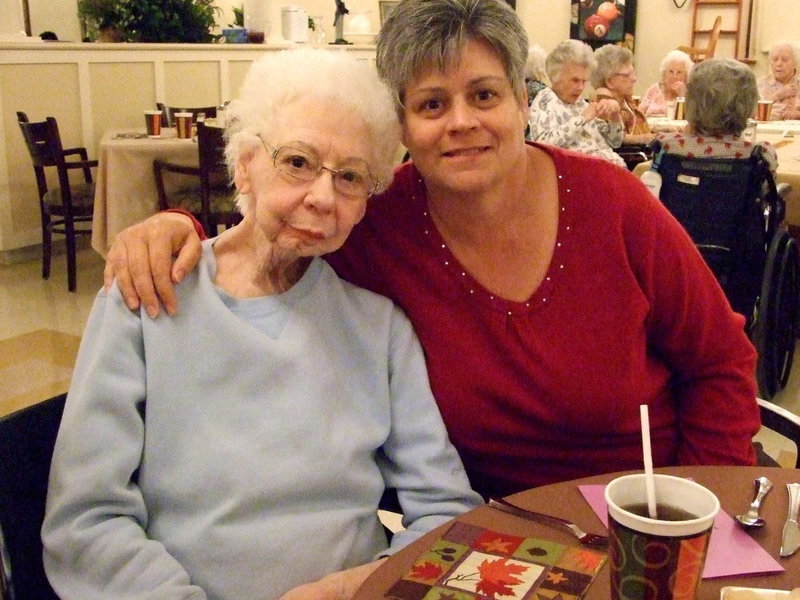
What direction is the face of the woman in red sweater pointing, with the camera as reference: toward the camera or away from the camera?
toward the camera

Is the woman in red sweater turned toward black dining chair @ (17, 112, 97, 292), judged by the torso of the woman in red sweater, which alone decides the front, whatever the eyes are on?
no

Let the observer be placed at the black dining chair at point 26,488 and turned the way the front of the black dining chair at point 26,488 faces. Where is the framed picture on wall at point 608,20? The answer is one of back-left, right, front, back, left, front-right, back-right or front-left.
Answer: left

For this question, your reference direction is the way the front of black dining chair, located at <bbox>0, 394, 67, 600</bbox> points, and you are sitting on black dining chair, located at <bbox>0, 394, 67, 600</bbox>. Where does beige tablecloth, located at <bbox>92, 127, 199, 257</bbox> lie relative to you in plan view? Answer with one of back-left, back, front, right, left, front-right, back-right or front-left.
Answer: back-left

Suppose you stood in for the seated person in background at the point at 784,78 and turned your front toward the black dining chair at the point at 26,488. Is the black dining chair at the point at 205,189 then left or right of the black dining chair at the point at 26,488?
right

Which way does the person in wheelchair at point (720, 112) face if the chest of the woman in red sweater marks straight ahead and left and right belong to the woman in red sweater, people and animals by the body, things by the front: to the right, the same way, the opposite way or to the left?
the opposite way

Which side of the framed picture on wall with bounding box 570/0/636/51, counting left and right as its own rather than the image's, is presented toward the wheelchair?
front

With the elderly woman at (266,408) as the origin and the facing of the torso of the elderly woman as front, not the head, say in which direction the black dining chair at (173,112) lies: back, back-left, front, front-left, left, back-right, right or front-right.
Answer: back-left

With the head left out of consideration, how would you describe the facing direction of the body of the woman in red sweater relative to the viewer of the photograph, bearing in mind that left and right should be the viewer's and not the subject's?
facing the viewer

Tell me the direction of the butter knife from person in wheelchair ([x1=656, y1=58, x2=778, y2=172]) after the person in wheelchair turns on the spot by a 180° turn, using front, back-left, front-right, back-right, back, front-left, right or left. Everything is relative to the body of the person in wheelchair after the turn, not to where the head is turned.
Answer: front

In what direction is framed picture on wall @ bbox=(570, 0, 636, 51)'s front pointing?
toward the camera

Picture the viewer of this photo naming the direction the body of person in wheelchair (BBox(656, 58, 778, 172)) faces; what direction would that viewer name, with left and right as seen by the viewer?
facing away from the viewer

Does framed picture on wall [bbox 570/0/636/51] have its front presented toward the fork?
yes

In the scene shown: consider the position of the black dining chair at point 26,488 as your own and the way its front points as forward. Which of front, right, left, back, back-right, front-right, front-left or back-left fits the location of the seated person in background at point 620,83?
left
